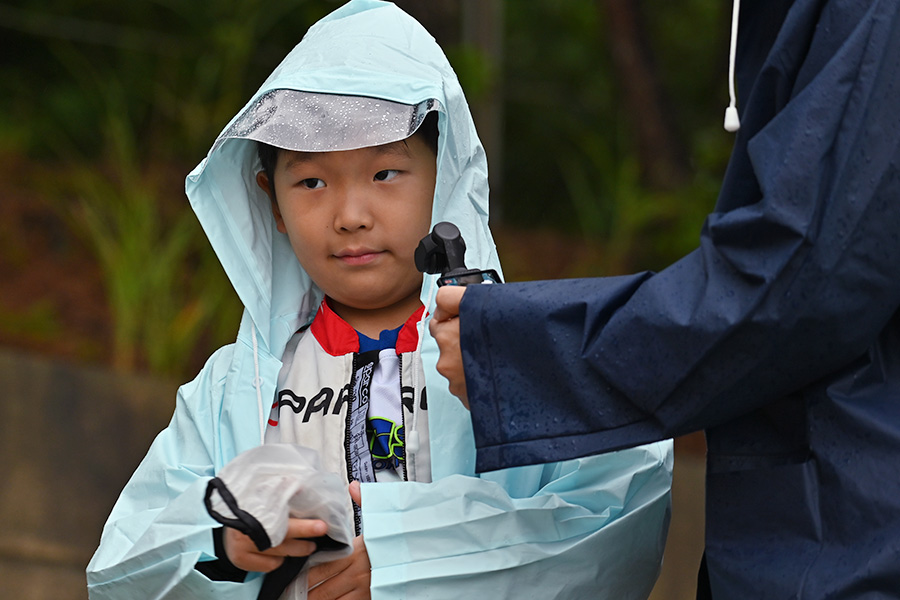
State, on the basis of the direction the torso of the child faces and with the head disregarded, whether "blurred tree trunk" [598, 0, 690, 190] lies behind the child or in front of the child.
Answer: behind

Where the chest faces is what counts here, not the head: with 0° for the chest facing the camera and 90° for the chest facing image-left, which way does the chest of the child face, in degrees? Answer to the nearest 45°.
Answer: approximately 0°

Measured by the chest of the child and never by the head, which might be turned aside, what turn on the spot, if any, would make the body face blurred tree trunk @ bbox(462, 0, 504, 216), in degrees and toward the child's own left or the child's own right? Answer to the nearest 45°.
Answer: approximately 180°
